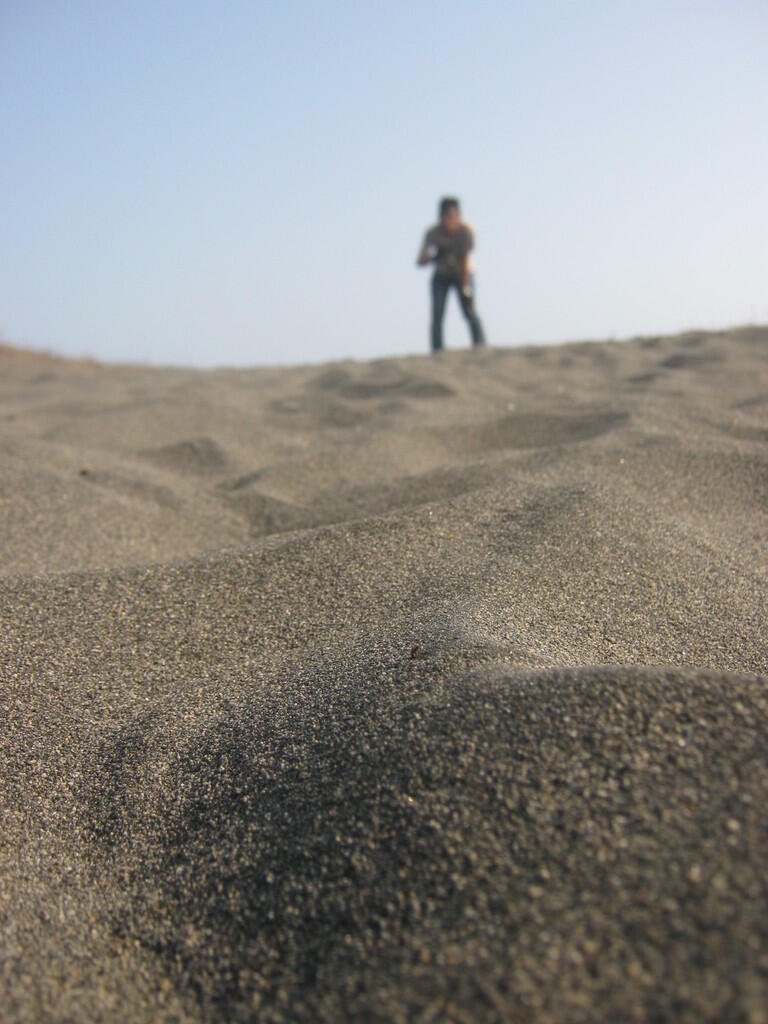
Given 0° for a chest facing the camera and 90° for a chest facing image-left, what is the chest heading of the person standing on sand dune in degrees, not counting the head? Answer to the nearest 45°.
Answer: approximately 0°
